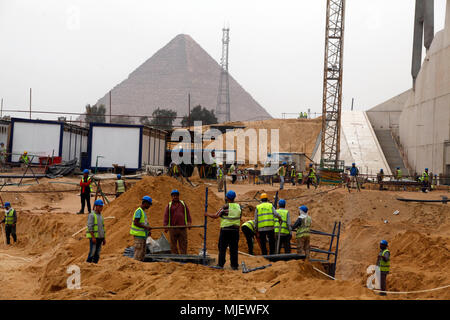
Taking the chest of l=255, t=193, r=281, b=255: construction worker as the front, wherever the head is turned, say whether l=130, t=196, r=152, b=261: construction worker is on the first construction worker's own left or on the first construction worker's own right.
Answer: on the first construction worker's own left

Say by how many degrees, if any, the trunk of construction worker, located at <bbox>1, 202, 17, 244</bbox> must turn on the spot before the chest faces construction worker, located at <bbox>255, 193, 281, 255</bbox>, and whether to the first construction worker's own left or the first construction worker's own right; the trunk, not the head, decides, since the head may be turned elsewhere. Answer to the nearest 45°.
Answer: approximately 90° to the first construction worker's own left

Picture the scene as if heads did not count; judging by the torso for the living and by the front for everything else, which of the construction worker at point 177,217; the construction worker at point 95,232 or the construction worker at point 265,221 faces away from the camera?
the construction worker at point 265,221

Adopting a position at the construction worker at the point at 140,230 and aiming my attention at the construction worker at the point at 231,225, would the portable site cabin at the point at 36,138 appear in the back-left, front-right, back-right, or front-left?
back-left

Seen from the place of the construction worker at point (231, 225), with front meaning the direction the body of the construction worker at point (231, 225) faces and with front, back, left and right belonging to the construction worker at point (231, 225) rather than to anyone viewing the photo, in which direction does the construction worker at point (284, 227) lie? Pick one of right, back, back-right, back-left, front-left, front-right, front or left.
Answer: right

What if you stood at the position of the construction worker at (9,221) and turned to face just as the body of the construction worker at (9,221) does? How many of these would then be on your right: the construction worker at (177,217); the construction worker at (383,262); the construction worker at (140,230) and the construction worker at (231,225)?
0

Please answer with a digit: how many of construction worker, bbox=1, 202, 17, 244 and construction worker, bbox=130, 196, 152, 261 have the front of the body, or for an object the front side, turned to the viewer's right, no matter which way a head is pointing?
1

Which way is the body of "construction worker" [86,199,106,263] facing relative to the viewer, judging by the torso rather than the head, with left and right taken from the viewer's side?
facing the viewer and to the right of the viewer

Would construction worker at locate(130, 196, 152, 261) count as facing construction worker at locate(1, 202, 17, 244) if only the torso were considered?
no

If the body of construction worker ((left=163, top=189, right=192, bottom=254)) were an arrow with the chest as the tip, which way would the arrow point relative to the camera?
toward the camera

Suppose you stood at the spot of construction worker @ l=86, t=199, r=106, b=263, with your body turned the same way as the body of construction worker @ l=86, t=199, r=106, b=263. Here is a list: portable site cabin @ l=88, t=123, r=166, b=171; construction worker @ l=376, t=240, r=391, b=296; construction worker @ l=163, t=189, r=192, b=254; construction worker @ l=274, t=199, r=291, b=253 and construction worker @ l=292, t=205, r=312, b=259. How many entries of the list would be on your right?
0

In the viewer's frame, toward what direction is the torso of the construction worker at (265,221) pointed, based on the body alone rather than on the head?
away from the camera
